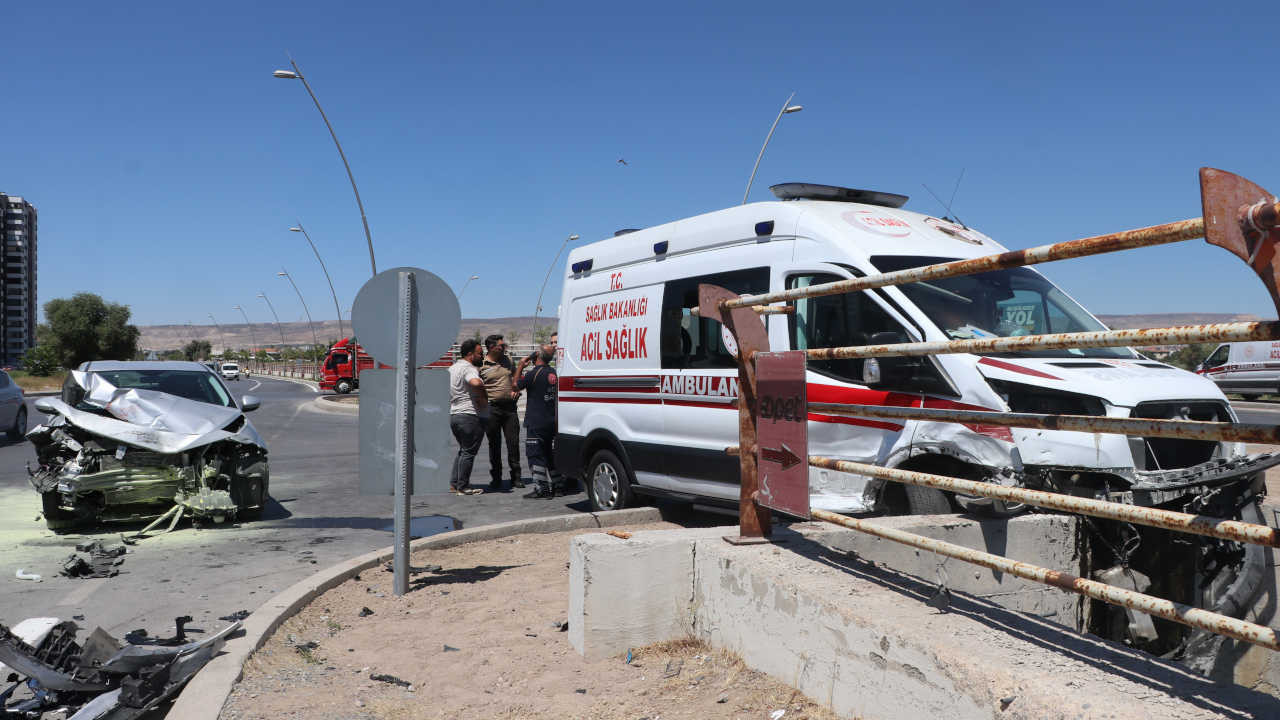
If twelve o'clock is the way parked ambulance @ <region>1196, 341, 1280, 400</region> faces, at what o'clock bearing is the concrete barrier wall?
The concrete barrier wall is roughly at 9 o'clock from the parked ambulance.

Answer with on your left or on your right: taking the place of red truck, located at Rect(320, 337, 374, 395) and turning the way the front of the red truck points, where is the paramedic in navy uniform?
on your left

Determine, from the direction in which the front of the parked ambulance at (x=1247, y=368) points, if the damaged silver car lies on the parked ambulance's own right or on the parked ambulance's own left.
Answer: on the parked ambulance's own left

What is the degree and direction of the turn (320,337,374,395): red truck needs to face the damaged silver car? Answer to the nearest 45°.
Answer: approximately 45° to its left

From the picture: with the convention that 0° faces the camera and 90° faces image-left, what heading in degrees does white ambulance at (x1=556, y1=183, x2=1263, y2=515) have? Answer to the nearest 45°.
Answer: approximately 315°

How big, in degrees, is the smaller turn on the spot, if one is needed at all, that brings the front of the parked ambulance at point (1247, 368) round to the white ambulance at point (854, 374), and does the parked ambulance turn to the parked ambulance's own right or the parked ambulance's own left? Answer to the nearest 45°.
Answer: approximately 90° to the parked ambulance's own left

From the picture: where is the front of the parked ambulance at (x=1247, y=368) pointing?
to the viewer's left

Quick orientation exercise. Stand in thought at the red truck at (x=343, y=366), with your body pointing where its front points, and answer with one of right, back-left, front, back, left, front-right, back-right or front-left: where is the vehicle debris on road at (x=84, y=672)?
front-left

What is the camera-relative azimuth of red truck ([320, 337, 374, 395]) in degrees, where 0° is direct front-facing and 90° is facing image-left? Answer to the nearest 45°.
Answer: approximately 45°

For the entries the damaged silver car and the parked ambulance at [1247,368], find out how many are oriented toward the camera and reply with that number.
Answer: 1

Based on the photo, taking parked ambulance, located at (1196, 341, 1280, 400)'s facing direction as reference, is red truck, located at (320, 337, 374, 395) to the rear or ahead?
ahead

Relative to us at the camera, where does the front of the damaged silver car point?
facing the viewer

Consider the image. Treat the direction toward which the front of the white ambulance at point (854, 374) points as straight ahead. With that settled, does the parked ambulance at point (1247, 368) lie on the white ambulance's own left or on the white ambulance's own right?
on the white ambulance's own left

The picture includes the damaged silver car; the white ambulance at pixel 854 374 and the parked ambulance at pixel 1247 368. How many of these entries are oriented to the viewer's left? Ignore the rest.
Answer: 1

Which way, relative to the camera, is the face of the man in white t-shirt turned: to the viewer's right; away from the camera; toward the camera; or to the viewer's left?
to the viewer's right

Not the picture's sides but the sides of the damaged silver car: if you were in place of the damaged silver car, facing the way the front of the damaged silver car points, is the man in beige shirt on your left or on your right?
on your left
